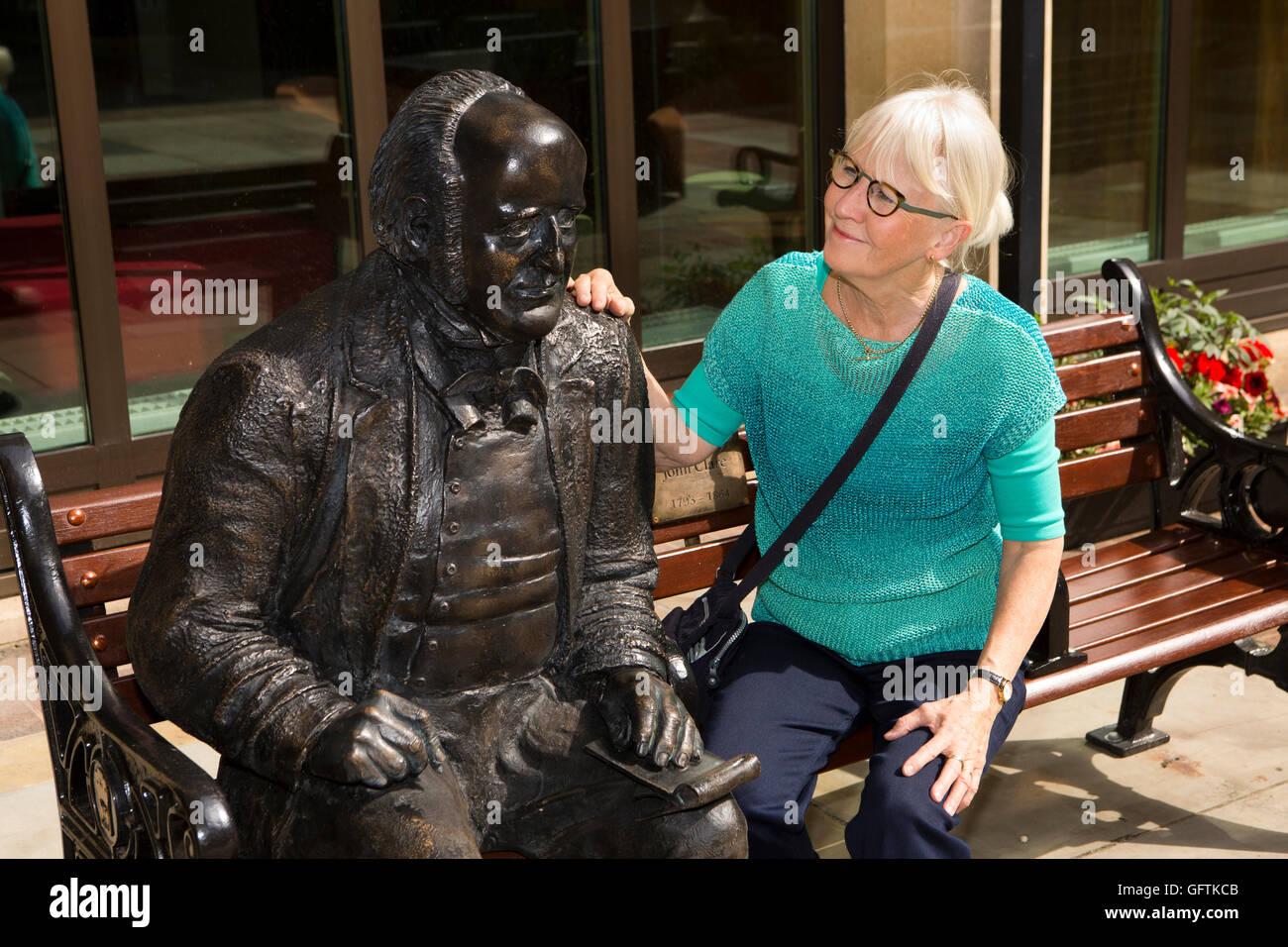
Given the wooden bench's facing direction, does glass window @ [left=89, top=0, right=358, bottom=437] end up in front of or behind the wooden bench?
behind

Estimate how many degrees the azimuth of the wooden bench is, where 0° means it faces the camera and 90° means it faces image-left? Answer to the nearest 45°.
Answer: approximately 315°

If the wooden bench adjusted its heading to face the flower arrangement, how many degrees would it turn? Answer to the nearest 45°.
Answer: approximately 90° to its left

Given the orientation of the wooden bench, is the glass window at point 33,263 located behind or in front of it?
behind

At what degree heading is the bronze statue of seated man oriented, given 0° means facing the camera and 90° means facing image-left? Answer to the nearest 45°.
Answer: approximately 315°

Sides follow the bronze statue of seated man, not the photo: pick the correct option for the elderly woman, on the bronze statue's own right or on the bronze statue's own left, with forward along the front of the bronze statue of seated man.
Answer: on the bronze statue's own left

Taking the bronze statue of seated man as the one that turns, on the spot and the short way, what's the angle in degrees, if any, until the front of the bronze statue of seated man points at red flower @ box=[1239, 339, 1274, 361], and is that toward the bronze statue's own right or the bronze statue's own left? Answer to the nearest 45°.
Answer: approximately 90° to the bronze statue's own left
